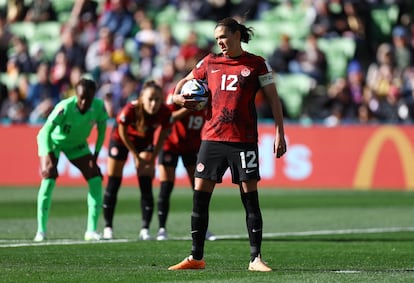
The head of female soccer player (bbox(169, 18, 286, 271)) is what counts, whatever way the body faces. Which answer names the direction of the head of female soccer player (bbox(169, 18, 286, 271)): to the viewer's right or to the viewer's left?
to the viewer's left

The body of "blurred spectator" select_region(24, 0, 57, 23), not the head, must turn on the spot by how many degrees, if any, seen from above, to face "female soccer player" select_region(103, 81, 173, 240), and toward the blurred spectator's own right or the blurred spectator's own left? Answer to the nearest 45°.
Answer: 0° — they already face them

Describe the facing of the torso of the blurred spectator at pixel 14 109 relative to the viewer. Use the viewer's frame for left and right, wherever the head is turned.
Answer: facing the viewer

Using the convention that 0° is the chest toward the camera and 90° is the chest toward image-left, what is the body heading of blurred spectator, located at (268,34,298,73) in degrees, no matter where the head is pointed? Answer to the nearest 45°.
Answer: approximately 0°

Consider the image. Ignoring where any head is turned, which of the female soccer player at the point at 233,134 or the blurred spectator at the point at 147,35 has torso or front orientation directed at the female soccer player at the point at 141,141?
the blurred spectator

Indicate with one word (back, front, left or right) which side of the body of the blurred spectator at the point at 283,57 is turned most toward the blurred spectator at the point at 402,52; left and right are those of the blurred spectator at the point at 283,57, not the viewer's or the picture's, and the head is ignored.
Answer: left

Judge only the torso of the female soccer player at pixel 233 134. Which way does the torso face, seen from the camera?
toward the camera

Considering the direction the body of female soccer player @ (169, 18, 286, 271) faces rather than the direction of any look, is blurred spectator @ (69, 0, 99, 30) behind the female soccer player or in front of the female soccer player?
behind

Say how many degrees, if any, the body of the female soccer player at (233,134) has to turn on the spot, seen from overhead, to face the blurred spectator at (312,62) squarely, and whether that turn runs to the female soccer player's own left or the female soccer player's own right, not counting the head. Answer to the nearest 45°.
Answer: approximately 180°

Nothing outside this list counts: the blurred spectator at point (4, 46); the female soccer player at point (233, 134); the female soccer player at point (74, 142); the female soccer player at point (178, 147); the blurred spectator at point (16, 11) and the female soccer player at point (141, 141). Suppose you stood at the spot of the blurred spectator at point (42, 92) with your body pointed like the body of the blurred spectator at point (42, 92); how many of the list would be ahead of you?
4

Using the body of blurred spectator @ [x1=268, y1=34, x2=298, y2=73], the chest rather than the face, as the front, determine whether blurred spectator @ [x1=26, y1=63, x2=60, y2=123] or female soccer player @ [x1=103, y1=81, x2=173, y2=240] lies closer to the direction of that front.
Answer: the female soccer player

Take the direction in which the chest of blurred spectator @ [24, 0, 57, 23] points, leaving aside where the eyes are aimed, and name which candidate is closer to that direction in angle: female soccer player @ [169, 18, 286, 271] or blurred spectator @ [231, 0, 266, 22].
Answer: the female soccer player

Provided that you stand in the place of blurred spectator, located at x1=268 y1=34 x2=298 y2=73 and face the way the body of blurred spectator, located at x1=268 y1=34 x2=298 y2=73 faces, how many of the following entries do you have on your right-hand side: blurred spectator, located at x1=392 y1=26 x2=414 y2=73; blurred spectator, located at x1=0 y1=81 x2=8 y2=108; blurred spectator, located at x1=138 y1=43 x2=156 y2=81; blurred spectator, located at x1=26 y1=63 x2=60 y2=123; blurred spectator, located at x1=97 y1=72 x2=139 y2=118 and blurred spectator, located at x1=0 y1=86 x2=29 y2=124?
5

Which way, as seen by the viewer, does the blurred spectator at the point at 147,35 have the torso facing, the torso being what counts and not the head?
toward the camera
